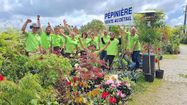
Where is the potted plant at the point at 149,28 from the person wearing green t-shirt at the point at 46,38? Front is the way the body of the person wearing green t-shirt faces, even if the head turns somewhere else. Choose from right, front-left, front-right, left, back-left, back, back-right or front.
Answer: left

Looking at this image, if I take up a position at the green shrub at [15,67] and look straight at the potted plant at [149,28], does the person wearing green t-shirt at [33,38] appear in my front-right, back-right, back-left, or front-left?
front-left

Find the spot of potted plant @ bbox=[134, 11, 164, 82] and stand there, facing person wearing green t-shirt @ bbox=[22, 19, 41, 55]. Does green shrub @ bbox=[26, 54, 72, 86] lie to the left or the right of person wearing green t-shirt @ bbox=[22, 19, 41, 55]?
left

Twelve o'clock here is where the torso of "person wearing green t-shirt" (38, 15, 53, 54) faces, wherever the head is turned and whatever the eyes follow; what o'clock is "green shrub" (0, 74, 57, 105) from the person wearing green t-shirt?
The green shrub is roughly at 12 o'clock from the person wearing green t-shirt.

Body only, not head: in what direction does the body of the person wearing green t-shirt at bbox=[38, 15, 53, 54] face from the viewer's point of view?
toward the camera

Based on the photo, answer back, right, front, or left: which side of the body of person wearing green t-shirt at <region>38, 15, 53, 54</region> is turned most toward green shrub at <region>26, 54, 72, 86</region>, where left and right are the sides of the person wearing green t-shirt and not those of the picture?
front

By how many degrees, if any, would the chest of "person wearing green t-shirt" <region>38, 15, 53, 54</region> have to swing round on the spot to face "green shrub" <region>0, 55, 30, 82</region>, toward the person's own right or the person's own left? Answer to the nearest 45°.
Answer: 0° — they already face it

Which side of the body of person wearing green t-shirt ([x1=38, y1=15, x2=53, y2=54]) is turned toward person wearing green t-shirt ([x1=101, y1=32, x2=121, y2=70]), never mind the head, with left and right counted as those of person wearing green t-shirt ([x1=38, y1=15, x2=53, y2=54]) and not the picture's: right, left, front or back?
left

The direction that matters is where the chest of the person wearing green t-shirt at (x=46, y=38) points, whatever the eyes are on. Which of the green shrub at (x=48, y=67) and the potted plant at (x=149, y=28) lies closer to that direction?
the green shrub

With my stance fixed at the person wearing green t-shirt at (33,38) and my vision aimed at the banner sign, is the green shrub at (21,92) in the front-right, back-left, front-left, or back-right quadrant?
back-right
